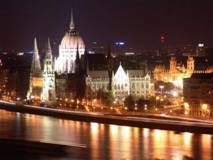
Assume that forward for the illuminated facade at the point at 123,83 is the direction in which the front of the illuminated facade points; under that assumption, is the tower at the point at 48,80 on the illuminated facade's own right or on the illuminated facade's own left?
on the illuminated facade's own right

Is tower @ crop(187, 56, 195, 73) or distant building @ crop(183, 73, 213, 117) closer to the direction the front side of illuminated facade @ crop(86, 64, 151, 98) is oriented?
the distant building

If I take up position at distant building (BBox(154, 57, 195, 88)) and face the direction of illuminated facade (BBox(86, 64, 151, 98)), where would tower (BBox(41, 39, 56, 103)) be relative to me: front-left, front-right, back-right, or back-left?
front-right

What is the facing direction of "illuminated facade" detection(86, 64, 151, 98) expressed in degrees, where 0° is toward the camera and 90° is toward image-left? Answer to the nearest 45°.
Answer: approximately 0°

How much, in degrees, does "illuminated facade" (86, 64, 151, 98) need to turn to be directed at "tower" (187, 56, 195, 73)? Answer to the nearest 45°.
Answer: approximately 135° to its left

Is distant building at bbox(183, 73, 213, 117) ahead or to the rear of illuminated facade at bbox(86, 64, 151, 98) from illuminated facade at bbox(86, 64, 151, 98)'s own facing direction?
ahead
